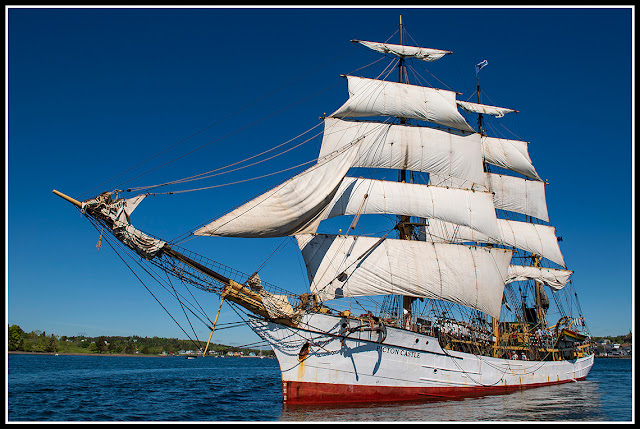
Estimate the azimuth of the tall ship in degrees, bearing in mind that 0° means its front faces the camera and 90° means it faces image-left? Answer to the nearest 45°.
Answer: approximately 45°
